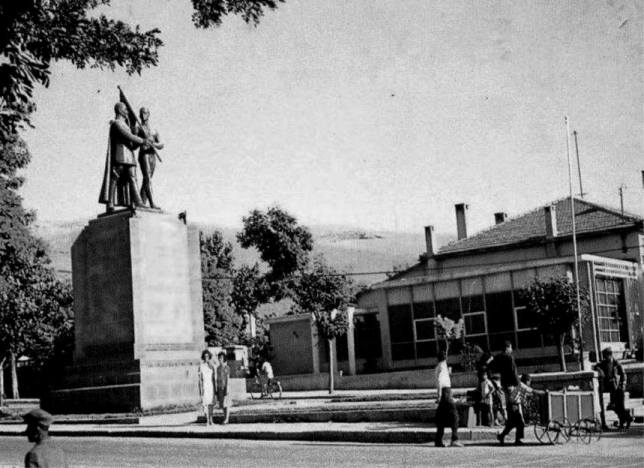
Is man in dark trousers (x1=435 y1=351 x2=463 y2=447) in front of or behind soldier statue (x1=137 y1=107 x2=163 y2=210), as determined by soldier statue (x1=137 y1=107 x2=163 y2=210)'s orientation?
in front

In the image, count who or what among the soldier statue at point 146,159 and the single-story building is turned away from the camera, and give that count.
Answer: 0

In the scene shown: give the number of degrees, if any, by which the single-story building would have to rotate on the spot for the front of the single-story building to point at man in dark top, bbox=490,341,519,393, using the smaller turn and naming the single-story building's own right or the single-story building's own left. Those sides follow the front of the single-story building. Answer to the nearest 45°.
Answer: approximately 45° to the single-story building's own left

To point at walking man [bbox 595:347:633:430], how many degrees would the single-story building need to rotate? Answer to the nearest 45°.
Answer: approximately 45° to its left

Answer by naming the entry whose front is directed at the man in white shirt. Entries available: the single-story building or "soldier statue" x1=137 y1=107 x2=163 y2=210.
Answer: the single-story building

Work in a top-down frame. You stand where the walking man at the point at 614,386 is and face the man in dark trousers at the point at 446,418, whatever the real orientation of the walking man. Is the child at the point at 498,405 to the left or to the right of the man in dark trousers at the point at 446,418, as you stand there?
right

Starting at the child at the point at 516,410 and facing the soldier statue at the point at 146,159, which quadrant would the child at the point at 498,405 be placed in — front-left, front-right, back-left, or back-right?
front-right

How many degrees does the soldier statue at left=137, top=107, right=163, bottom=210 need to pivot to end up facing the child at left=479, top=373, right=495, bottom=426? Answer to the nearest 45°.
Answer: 0° — it already faces them

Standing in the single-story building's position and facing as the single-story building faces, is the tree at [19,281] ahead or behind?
ahead

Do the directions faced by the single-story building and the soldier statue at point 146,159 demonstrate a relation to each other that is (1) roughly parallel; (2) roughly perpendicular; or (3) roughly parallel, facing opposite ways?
roughly perpendicular

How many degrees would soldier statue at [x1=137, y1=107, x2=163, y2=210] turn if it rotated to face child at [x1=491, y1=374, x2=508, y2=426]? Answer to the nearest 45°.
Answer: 0° — it already faces them

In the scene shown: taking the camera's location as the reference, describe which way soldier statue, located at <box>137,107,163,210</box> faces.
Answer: facing the viewer and to the right of the viewer

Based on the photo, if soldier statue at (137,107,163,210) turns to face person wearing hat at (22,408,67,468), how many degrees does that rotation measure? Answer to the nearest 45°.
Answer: approximately 45° to its right

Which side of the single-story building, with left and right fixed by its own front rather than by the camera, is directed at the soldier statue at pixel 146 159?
front

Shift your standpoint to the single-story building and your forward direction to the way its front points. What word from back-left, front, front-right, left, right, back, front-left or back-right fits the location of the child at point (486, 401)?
front-left

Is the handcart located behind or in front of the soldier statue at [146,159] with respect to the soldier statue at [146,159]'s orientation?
in front

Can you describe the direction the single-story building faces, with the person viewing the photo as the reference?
facing the viewer and to the left of the viewer
